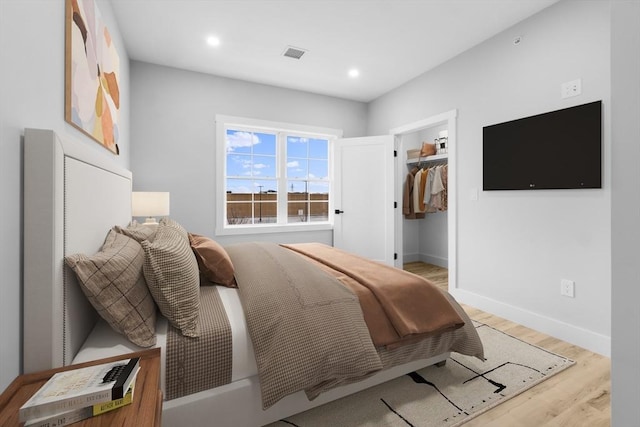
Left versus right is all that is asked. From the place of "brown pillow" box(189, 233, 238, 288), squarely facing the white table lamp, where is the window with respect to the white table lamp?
right

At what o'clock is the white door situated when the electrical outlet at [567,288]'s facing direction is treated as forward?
The white door is roughly at 2 o'clock from the electrical outlet.

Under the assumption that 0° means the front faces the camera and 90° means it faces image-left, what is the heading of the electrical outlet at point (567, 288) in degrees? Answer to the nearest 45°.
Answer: approximately 45°

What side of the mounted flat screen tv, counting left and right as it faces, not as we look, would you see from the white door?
right

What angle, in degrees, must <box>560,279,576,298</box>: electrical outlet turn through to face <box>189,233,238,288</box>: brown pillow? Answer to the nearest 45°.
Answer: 0° — it already faces it

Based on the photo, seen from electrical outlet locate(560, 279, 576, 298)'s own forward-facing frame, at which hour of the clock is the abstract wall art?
The abstract wall art is roughly at 12 o'clock from the electrical outlet.

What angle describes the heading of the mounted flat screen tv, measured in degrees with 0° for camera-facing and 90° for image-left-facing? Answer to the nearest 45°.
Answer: approximately 45°
